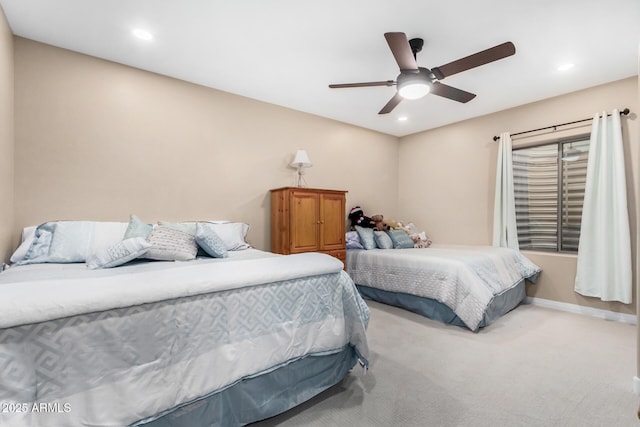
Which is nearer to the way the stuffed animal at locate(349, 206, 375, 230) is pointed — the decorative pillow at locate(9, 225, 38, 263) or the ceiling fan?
the ceiling fan

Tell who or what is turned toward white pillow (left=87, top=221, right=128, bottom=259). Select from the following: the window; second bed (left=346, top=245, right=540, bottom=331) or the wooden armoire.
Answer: the window

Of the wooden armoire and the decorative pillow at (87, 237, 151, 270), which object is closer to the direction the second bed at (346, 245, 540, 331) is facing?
the decorative pillow

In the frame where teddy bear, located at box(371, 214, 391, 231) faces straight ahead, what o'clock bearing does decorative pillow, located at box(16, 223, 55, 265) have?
The decorative pillow is roughly at 3 o'clock from the teddy bear.

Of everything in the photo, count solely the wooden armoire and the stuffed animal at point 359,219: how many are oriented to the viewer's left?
0

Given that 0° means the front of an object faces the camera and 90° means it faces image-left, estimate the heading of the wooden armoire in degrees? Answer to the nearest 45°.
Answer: approximately 315°

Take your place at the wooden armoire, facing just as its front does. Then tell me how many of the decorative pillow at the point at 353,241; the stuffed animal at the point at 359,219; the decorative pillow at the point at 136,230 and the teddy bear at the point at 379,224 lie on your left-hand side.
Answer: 3

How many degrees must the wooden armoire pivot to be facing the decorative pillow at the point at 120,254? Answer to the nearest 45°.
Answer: approximately 90° to its right

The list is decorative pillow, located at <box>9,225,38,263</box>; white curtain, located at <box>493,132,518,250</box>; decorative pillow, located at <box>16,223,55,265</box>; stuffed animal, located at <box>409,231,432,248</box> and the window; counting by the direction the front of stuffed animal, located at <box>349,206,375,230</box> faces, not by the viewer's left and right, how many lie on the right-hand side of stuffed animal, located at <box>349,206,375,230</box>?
2

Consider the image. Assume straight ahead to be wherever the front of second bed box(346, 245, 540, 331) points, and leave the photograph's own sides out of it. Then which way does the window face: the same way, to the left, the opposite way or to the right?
to the right

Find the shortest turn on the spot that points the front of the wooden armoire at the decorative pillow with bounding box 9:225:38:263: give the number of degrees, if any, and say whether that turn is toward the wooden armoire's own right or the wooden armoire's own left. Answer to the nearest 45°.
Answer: approximately 90° to the wooden armoire's own right

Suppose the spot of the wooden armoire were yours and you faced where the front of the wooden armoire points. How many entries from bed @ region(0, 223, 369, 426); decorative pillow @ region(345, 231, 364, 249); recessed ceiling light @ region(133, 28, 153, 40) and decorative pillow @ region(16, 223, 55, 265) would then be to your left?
1

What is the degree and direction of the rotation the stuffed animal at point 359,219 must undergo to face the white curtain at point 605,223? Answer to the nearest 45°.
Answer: approximately 45° to its left
